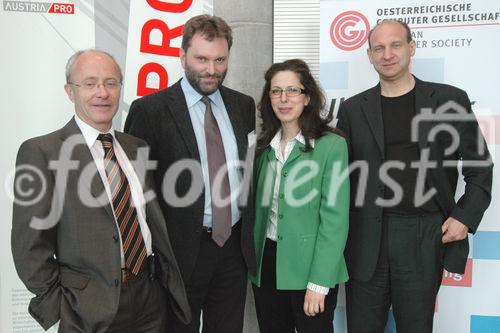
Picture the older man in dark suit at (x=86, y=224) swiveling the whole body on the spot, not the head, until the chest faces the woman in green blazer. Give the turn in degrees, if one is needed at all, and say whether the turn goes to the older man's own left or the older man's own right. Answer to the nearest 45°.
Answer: approximately 45° to the older man's own left

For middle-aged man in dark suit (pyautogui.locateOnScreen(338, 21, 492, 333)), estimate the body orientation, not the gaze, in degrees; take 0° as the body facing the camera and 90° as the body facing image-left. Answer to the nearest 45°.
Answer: approximately 0°

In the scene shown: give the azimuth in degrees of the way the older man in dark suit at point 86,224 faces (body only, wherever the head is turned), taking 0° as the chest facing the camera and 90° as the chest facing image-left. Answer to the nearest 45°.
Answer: approximately 315°

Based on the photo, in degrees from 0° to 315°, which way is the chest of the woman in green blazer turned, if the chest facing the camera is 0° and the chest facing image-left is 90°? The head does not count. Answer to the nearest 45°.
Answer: approximately 45°

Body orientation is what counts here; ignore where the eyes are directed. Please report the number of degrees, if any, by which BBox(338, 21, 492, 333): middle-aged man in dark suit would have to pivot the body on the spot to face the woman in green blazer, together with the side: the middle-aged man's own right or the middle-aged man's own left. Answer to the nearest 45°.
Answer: approximately 45° to the middle-aged man's own right
